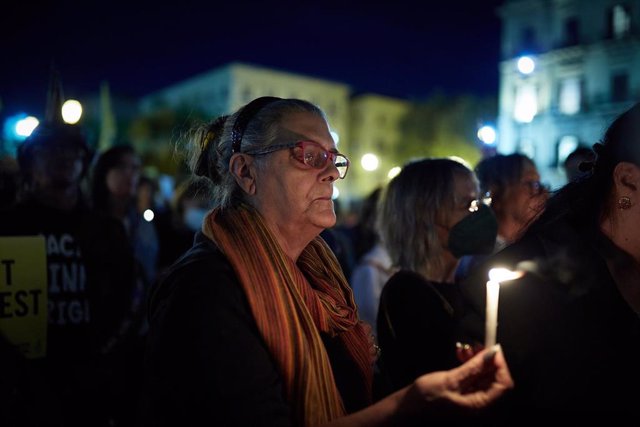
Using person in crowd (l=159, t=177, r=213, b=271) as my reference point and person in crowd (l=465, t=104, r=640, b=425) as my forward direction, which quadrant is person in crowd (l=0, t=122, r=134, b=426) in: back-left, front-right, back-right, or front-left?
front-right

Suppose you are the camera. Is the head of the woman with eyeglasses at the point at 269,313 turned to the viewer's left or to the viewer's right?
to the viewer's right

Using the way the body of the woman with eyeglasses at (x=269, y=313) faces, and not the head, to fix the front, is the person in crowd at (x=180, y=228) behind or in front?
behind

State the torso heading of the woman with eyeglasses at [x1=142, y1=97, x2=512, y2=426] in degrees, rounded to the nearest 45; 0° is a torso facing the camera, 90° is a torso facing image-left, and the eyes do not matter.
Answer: approximately 315°

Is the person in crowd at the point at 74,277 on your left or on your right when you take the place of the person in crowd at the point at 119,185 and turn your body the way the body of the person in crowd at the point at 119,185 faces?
on your right
